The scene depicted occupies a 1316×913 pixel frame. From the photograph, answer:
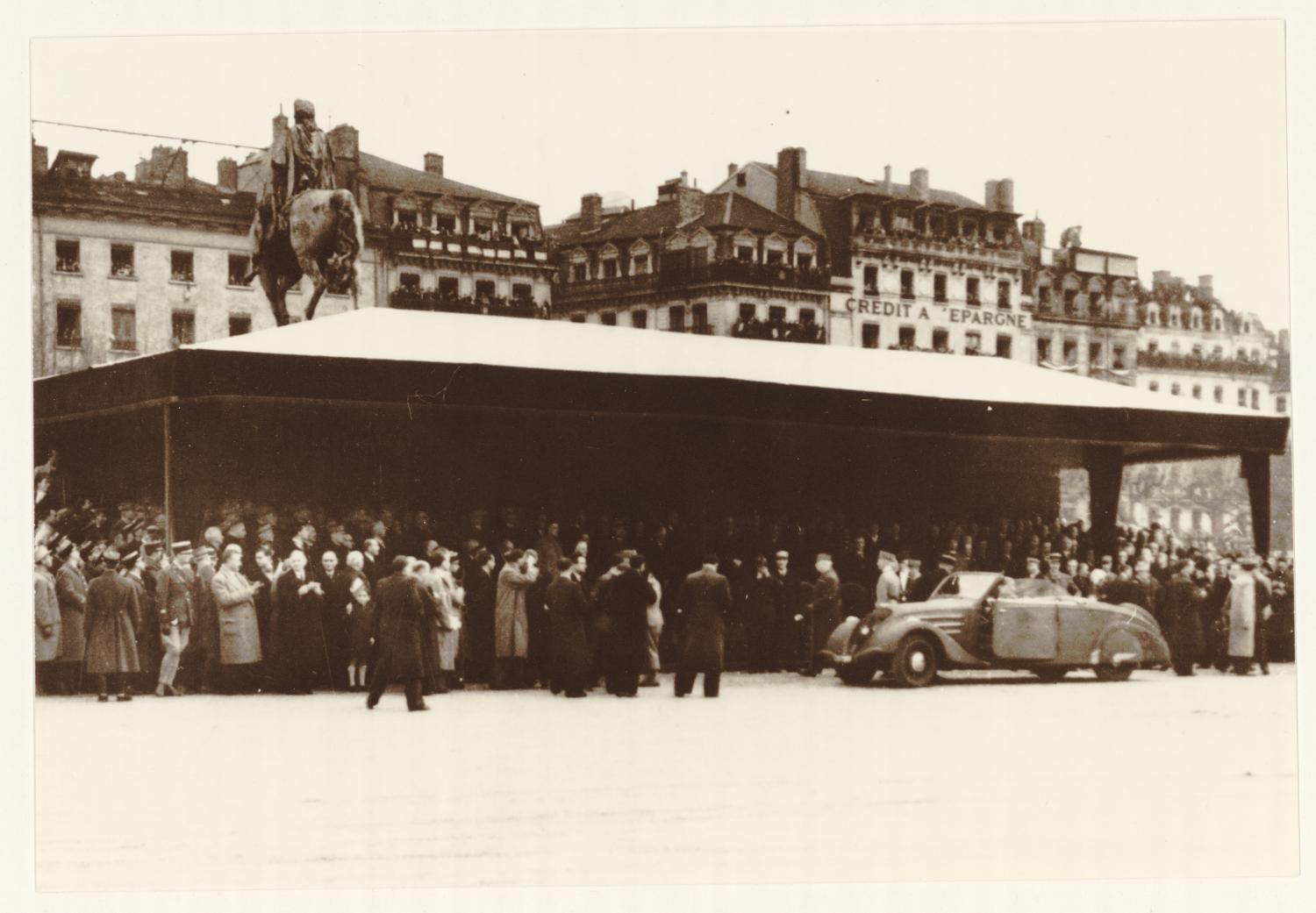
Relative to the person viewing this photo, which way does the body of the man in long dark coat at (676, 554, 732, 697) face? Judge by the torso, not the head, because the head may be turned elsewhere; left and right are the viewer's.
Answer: facing away from the viewer

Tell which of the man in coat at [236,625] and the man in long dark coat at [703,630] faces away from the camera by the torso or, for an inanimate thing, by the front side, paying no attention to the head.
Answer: the man in long dark coat

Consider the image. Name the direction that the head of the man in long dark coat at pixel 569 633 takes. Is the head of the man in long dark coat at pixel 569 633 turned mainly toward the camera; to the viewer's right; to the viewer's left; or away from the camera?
away from the camera
